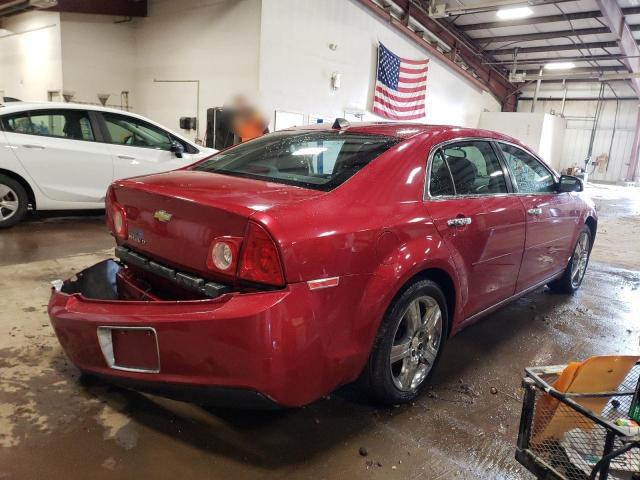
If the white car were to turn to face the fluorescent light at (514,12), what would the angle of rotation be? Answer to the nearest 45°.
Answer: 0° — it already faces it

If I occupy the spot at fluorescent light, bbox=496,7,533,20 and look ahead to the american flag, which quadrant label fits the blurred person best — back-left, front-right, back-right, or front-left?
front-left

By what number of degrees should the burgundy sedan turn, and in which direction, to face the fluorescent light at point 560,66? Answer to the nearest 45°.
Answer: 0° — it already faces it

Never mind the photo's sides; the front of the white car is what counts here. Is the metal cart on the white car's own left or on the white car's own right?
on the white car's own right

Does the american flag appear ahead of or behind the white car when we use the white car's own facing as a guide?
ahead

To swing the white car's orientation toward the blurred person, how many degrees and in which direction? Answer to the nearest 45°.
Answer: approximately 45° to its left

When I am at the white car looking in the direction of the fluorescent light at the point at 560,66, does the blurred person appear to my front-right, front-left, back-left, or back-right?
front-left

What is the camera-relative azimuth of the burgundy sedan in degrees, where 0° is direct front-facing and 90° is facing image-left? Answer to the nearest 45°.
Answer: approximately 225°

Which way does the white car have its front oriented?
to the viewer's right

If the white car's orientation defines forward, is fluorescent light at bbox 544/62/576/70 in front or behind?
in front

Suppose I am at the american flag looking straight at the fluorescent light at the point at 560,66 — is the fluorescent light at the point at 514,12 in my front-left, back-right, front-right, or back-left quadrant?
front-right

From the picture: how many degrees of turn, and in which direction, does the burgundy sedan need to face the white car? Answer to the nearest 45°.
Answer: approximately 90° to its left

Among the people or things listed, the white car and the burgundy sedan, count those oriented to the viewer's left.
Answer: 0

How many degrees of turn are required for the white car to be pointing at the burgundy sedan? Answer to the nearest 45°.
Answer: approximately 90° to its right

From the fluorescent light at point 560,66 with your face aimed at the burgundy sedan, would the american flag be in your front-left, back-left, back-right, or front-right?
front-right
